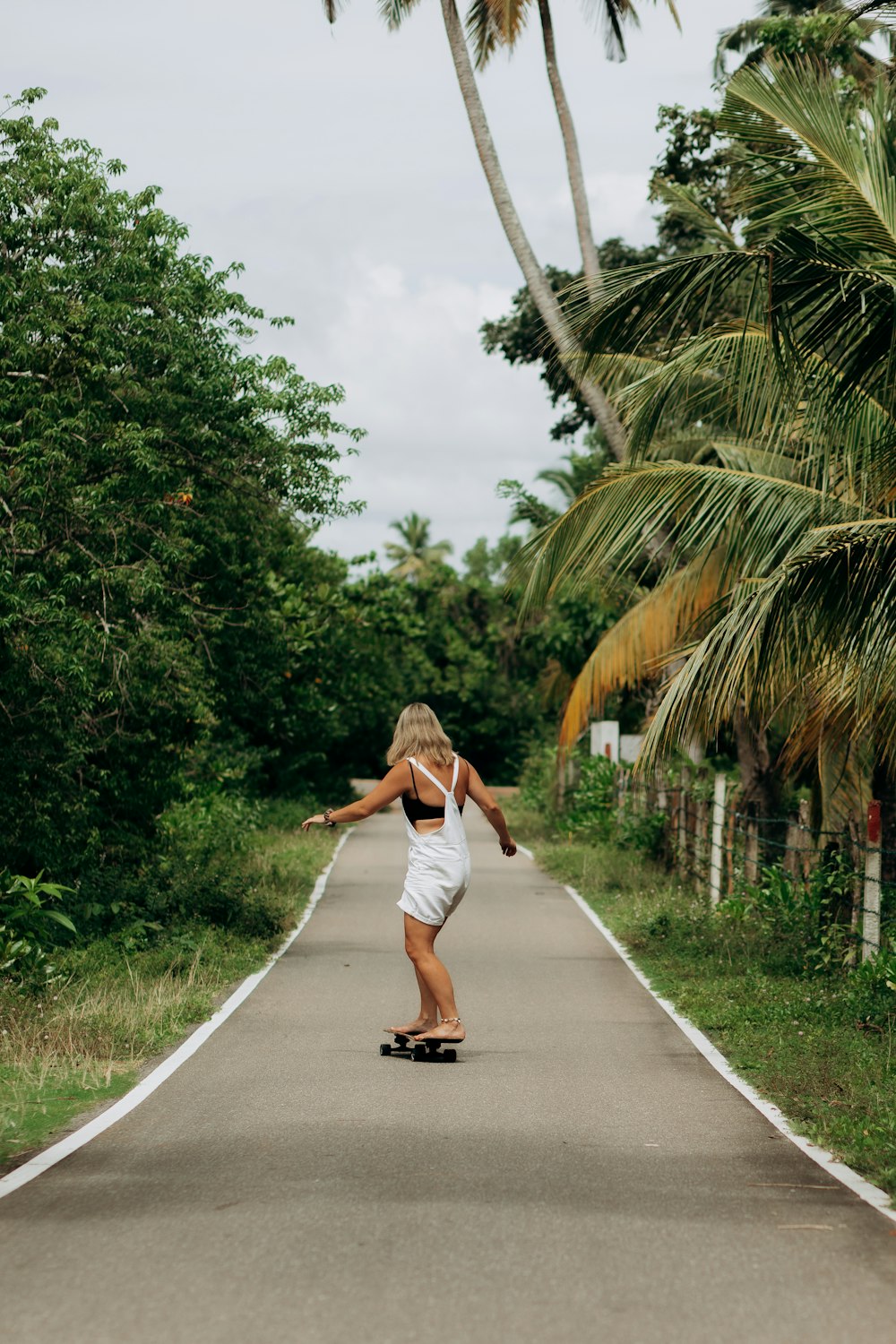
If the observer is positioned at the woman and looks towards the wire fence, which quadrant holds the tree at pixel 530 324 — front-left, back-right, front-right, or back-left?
front-left

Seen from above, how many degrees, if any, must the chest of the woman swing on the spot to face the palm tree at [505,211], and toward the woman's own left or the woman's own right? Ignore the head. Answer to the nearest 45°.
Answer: approximately 45° to the woman's own right

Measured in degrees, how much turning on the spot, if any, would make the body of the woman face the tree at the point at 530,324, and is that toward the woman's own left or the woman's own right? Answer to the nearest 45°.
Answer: approximately 45° to the woman's own right

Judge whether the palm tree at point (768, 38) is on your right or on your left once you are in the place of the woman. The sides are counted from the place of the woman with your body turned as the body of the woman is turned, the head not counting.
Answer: on your right

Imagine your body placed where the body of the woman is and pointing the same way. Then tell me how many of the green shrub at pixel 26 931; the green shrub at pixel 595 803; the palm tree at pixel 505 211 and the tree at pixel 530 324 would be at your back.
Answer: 0

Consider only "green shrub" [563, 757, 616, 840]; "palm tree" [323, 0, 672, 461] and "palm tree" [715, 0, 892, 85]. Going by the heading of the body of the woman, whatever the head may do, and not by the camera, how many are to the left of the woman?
0

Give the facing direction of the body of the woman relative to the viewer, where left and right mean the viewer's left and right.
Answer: facing away from the viewer and to the left of the viewer

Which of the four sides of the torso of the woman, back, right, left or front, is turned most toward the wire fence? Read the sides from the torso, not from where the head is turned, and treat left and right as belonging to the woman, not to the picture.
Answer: right

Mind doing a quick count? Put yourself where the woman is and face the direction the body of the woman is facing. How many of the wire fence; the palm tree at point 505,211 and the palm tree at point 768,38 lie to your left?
0

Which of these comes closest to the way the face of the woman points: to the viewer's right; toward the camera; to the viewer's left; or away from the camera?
away from the camera

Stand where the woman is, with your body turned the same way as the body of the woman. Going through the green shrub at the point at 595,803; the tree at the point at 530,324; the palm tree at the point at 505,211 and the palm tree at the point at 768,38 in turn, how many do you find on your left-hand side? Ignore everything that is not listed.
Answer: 0

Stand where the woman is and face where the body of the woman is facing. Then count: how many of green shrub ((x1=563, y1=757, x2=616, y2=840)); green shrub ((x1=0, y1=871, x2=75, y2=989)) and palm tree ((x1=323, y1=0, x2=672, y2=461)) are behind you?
0

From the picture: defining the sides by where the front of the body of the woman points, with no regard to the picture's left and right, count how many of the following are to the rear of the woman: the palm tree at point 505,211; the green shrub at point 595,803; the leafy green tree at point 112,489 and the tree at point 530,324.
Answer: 0
